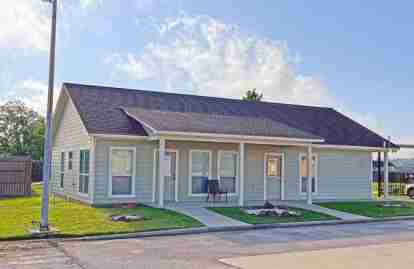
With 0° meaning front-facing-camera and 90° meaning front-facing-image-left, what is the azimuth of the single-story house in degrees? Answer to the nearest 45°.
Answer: approximately 315°

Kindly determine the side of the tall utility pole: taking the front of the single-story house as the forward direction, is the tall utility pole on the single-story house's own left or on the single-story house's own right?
on the single-story house's own right

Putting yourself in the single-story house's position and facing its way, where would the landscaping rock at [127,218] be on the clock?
The landscaping rock is roughly at 2 o'clock from the single-story house.

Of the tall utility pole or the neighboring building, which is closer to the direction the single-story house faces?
the tall utility pole

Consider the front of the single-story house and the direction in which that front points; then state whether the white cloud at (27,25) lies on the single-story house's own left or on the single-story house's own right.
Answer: on the single-story house's own right
